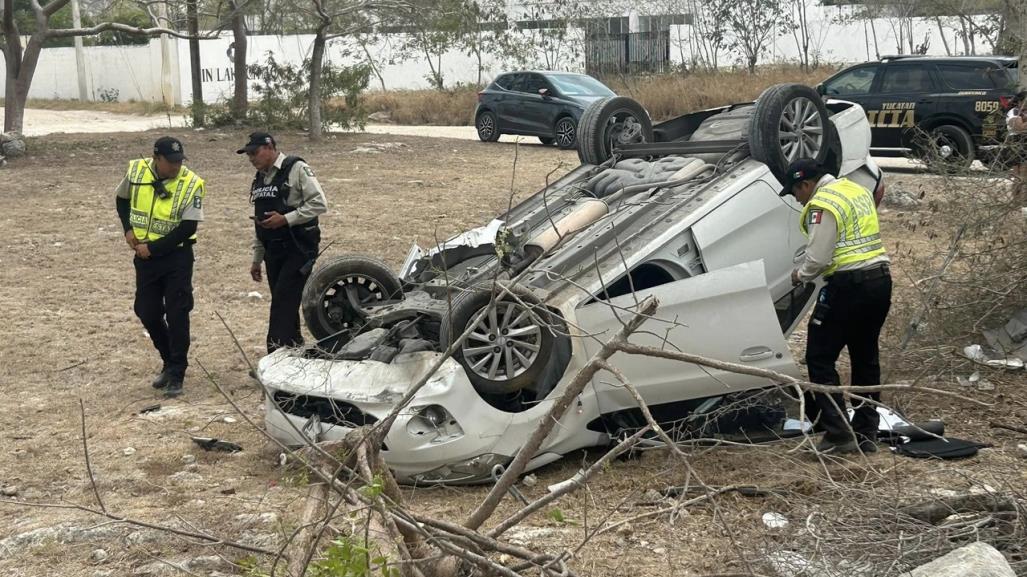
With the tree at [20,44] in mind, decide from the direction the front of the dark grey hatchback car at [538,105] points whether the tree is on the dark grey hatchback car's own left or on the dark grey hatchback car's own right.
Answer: on the dark grey hatchback car's own right

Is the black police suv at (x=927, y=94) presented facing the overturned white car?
no

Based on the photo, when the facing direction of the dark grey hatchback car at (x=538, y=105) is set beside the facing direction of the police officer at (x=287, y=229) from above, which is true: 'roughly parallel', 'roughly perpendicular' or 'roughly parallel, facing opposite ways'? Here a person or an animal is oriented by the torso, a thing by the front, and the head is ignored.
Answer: roughly perpendicular

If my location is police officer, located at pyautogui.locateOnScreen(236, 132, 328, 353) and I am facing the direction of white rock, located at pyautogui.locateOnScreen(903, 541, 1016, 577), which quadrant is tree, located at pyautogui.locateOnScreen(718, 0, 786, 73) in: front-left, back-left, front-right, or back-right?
back-left

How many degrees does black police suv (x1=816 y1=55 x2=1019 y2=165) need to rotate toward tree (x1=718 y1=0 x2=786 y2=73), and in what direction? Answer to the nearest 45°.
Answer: approximately 90° to its right

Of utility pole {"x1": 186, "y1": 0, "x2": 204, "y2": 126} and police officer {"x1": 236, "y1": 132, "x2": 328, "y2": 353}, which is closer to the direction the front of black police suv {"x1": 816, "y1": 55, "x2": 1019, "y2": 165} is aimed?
the utility pole

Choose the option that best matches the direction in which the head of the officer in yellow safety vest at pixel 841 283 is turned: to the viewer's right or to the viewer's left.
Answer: to the viewer's left

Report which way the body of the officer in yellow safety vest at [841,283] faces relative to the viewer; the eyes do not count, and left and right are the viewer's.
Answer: facing away from the viewer and to the left of the viewer

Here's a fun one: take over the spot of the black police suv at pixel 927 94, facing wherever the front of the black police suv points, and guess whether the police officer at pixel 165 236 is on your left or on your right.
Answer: on your left

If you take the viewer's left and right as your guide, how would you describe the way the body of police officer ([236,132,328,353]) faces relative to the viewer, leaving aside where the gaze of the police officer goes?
facing the viewer and to the left of the viewer

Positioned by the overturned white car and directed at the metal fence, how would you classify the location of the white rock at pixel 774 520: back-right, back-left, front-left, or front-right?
back-right

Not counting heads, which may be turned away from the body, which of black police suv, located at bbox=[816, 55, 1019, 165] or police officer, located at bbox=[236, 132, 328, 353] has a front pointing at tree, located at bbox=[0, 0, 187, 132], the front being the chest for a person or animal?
the black police suv

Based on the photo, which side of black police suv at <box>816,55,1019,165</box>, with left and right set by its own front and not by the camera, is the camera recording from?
left

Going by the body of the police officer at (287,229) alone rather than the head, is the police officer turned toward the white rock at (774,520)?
no
